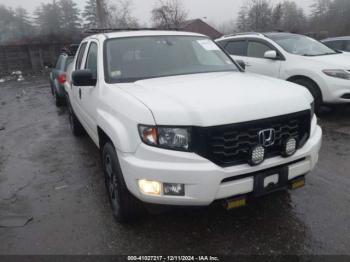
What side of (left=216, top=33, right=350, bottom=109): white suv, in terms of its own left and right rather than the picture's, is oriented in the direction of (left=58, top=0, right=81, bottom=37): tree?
back

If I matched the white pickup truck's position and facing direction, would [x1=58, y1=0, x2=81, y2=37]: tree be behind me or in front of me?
behind

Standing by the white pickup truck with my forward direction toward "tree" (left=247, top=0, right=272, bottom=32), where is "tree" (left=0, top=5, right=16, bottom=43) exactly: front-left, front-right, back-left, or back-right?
front-left

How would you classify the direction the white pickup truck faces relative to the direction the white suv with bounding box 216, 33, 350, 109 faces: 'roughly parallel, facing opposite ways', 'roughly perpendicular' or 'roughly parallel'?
roughly parallel

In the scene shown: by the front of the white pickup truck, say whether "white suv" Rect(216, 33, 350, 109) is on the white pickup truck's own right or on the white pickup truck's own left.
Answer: on the white pickup truck's own left

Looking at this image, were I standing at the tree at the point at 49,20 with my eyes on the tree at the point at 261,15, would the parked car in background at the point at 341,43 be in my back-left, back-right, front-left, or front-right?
front-right

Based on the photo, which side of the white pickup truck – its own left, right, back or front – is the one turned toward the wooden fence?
back

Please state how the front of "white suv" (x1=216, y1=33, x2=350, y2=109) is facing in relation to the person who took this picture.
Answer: facing the viewer and to the right of the viewer

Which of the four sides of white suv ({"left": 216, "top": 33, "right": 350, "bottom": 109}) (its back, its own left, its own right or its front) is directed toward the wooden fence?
back

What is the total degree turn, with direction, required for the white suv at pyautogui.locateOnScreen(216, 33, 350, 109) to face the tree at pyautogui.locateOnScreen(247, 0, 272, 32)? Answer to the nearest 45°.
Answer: approximately 135° to its left

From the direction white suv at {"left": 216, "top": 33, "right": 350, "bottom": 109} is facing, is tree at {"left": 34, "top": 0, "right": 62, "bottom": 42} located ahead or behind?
behind

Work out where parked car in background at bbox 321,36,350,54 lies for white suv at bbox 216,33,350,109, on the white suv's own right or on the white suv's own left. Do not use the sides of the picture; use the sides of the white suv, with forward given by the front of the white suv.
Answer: on the white suv's own left

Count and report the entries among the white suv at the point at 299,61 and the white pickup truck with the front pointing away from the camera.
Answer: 0

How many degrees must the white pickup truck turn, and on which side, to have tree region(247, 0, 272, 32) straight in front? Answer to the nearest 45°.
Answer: approximately 135° to its left

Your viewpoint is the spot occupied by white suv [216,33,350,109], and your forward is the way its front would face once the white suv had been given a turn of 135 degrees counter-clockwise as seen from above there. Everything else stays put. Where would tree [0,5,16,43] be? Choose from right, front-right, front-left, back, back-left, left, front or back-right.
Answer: front-left
